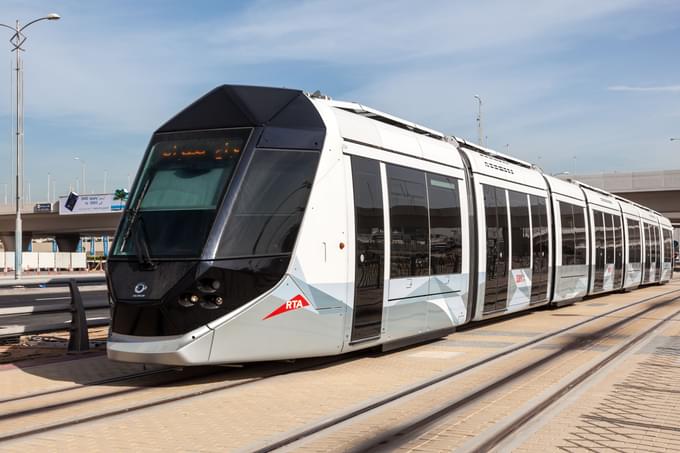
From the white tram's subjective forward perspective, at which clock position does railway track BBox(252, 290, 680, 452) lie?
The railway track is roughly at 9 o'clock from the white tram.

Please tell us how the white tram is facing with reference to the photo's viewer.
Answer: facing the viewer and to the left of the viewer
